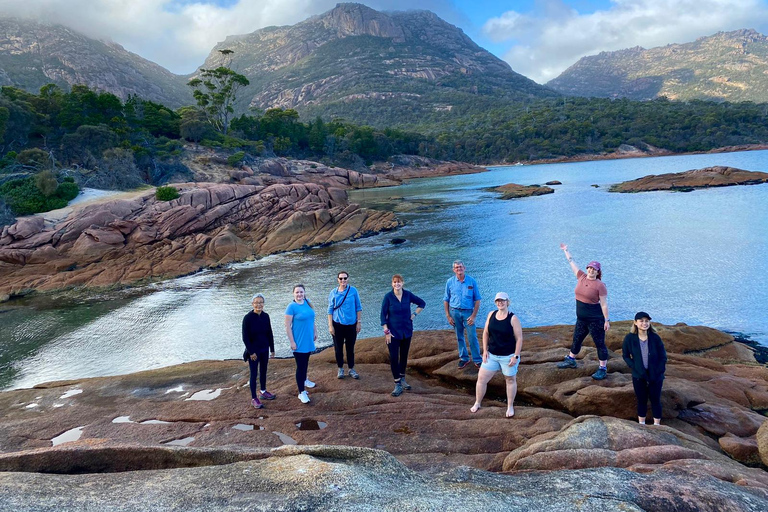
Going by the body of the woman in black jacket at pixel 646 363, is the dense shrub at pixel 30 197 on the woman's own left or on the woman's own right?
on the woman's own right

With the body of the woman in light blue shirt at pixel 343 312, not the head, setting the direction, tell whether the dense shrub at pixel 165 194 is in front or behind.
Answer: behind

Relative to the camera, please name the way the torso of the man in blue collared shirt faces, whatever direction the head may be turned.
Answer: toward the camera

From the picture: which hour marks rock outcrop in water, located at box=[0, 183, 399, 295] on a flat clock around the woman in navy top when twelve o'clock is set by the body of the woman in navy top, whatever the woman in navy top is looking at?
The rock outcrop in water is roughly at 5 o'clock from the woman in navy top.

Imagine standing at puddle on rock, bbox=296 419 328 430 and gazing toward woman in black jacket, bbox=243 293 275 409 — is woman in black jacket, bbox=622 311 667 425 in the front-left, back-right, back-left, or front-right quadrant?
back-right

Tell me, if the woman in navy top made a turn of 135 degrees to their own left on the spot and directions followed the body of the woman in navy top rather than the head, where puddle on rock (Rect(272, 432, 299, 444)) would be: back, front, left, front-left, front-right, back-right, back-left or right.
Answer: back

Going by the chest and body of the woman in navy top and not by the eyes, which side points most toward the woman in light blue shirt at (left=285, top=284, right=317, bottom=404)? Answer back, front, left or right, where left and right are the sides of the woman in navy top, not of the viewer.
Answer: right

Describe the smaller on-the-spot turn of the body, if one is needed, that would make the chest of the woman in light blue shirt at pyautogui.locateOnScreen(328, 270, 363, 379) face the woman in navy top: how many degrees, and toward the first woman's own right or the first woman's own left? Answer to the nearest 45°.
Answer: approximately 45° to the first woman's own left

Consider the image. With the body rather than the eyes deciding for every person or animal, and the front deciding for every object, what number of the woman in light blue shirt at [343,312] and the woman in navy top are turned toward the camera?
2

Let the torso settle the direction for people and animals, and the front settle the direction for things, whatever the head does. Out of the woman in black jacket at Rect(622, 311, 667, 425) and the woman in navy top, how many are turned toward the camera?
2

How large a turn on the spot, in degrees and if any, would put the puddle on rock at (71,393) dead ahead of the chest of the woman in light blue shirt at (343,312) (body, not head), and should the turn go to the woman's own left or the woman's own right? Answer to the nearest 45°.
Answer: approximately 90° to the woman's own right

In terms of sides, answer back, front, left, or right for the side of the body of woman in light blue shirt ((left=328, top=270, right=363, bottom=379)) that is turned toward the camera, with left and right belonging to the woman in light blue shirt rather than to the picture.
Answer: front

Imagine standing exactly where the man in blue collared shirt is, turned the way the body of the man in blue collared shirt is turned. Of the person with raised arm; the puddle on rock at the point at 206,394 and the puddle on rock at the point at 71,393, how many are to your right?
2
